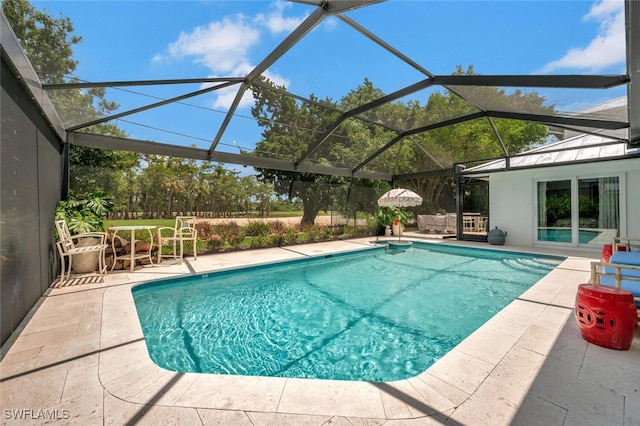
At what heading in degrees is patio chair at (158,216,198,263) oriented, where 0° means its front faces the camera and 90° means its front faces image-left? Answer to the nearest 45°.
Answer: approximately 45°

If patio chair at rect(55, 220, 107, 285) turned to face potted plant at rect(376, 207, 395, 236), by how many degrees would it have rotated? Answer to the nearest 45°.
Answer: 0° — it already faces it

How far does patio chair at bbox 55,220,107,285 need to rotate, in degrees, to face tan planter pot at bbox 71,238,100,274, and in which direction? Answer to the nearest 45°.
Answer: approximately 90° to its left

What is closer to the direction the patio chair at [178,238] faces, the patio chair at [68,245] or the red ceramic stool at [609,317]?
the patio chair

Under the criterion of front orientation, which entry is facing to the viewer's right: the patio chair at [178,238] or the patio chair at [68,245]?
the patio chair at [68,245]

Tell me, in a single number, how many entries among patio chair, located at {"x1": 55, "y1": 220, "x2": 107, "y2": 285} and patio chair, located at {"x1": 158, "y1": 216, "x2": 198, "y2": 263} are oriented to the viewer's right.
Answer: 1

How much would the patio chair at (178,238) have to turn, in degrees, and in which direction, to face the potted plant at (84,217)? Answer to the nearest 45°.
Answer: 0° — it already faces it

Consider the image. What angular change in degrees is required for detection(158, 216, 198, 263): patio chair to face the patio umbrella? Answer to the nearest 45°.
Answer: approximately 135° to its left

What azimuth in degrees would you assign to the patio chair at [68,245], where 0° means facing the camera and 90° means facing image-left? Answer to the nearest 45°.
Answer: approximately 270°

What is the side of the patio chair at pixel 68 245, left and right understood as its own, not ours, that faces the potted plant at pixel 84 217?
left
